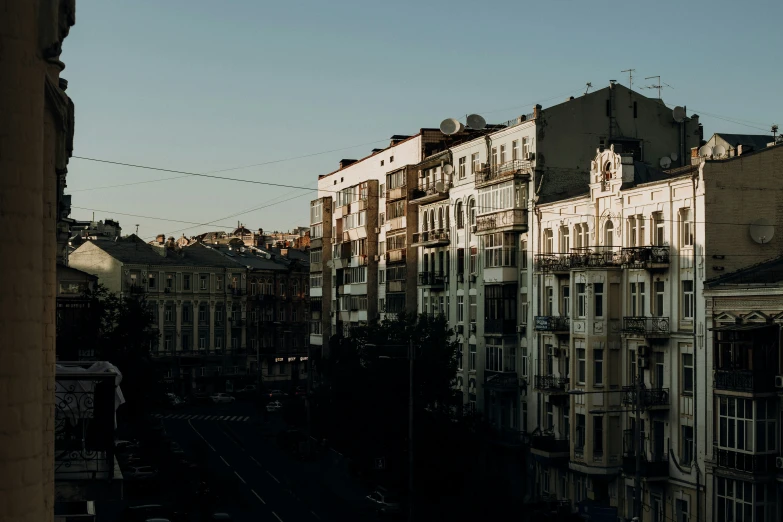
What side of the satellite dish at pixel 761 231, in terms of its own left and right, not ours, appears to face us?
front
